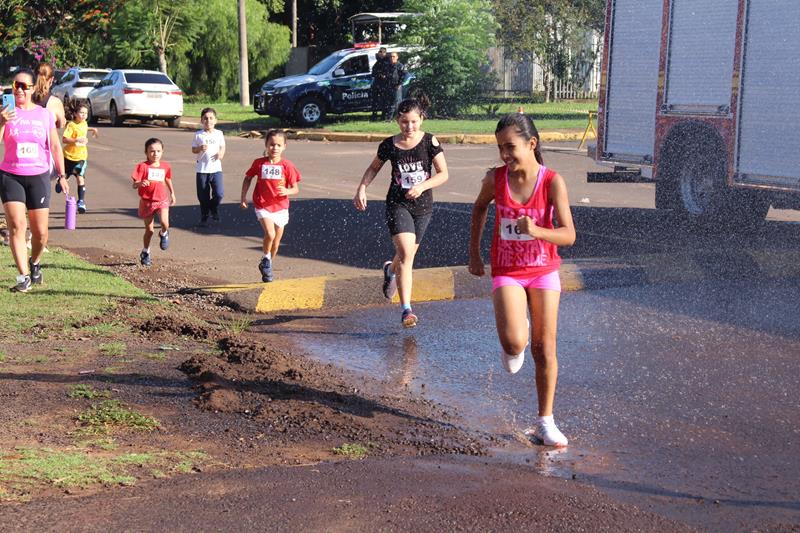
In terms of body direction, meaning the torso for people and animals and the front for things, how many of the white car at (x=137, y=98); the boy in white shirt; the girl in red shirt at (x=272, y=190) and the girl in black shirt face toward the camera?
3

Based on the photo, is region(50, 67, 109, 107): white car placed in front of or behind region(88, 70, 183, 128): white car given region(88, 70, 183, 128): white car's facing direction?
in front

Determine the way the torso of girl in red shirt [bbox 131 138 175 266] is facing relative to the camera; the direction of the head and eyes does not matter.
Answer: toward the camera

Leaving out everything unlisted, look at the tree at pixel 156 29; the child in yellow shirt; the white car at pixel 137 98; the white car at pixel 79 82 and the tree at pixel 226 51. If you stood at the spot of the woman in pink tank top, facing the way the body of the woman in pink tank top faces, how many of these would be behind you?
5

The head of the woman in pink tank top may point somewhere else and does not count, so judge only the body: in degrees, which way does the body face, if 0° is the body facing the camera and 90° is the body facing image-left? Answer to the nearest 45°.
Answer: approximately 0°

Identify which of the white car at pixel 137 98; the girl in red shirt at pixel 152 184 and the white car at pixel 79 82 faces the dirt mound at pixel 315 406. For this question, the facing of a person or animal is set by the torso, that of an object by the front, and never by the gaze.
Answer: the girl in red shirt

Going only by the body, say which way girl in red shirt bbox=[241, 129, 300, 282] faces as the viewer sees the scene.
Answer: toward the camera

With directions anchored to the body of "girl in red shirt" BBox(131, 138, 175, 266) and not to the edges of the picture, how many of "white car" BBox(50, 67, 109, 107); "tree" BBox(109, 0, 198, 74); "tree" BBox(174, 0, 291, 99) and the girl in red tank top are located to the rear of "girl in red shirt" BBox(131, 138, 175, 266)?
3

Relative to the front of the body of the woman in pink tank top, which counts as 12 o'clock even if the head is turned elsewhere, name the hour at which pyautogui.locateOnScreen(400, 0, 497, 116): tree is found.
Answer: The tree is roughly at 7 o'clock from the woman in pink tank top.

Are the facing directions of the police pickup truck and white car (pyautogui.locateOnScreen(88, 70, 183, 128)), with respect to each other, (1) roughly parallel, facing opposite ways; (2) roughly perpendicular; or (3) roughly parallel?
roughly perpendicular

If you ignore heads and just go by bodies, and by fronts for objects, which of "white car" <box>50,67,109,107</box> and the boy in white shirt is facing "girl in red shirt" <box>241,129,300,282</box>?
the boy in white shirt
